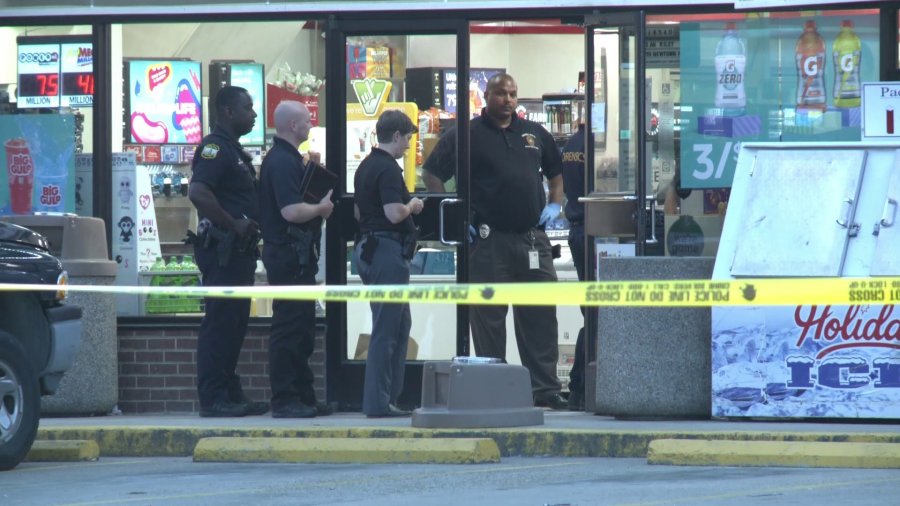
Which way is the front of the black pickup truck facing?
to the viewer's right

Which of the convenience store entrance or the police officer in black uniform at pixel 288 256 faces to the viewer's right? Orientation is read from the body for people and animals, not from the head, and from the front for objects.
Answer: the police officer in black uniform

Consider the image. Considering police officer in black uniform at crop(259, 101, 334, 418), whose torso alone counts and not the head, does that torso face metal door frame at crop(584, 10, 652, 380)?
yes

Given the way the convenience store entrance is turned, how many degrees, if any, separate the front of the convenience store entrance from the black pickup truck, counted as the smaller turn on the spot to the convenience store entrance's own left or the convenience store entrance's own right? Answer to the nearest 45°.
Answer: approximately 45° to the convenience store entrance's own right

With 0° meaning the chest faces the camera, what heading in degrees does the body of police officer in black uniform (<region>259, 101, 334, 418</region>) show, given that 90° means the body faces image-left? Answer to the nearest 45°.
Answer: approximately 270°

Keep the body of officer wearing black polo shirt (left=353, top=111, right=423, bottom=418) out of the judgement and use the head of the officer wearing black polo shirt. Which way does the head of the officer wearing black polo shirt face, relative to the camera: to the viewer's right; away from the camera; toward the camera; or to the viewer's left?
to the viewer's right

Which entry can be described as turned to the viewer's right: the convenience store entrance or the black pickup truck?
the black pickup truck

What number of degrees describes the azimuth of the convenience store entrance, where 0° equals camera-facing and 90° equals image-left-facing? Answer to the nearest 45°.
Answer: approximately 0°

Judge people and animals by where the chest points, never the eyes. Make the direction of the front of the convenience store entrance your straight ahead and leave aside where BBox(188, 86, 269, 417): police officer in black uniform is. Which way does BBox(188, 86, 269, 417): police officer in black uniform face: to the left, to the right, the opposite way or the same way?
to the left

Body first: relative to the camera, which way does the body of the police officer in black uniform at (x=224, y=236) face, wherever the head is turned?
to the viewer's right

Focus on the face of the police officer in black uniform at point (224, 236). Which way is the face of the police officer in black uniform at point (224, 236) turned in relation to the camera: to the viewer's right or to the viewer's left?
to the viewer's right
